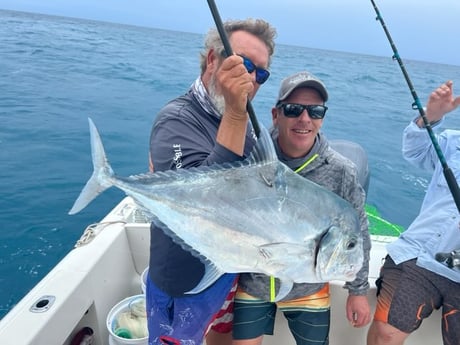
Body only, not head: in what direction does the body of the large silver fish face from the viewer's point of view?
to the viewer's right

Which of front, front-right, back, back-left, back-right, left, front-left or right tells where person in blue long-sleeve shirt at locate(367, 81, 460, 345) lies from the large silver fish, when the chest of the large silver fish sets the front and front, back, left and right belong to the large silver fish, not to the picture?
front-left

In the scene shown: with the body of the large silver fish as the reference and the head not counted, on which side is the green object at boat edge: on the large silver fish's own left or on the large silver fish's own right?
on the large silver fish's own left
